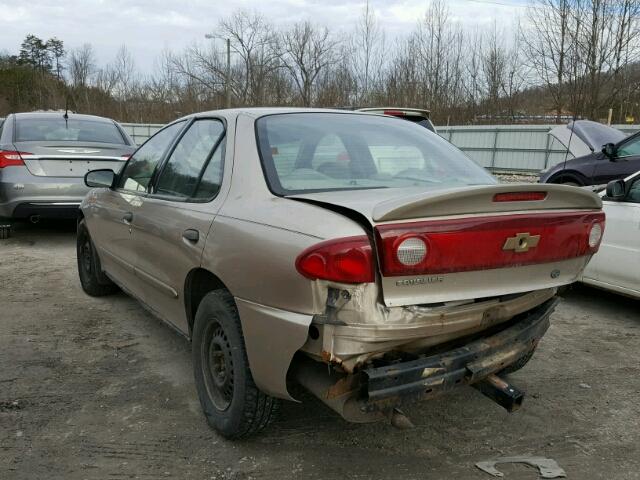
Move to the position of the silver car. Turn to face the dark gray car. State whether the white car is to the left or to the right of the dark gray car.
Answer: right

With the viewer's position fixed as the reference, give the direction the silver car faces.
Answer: facing away from the viewer

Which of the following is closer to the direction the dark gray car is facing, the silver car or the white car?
the silver car

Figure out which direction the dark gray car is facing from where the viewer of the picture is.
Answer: facing to the left of the viewer

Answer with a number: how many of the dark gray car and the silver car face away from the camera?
1

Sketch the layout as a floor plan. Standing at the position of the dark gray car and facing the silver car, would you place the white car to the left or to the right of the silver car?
left

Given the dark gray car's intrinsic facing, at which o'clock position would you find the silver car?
The silver car is roughly at 11 o'clock from the dark gray car.

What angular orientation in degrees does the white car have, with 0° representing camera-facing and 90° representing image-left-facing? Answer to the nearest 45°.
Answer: approximately 135°

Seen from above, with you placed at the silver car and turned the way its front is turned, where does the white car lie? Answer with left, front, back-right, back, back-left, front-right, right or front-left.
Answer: back-right
